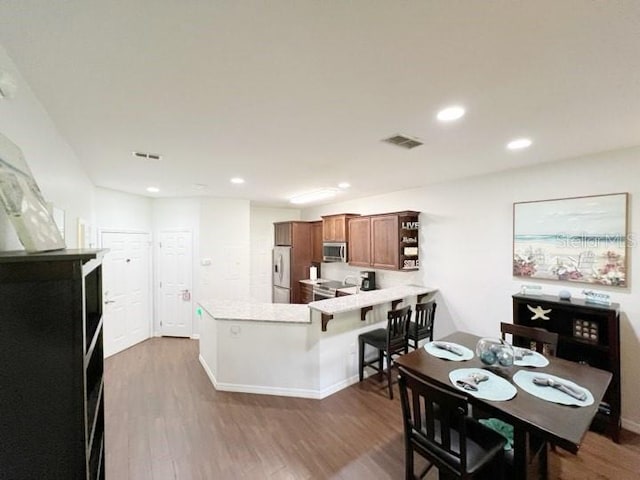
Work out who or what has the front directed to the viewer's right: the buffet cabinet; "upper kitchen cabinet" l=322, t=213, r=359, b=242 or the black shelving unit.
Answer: the black shelving unit

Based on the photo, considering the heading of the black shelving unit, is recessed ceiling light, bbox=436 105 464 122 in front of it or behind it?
in front

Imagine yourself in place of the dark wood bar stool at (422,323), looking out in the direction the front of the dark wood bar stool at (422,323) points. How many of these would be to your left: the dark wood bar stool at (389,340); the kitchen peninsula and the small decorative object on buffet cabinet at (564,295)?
2

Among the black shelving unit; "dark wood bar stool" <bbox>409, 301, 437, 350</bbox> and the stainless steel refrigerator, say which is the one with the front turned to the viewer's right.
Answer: the black shelving unit

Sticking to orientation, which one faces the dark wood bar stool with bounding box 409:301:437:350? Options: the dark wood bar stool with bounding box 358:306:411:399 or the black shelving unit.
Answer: the black shelving unit

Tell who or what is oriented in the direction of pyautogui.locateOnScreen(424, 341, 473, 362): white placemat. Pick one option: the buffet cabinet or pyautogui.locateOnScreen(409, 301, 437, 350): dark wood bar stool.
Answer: the buffet cabinet

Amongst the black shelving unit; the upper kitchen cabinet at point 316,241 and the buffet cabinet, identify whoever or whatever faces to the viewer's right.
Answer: the black shelving unit

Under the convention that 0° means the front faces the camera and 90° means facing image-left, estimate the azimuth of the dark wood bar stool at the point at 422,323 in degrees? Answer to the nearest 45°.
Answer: approximately 135°

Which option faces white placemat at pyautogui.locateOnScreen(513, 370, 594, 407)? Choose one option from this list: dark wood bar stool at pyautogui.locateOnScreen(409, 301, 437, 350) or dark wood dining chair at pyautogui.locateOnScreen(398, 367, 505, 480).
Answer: dark wood dining chair at pyautogui.locateOnScreen(398, 367, 505, 480)

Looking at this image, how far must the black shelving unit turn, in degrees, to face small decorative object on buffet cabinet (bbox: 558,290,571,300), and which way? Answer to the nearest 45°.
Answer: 0° — it already faces it

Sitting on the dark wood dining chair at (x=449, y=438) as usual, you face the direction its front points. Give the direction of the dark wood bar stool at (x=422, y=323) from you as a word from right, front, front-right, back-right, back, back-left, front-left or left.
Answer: front-left

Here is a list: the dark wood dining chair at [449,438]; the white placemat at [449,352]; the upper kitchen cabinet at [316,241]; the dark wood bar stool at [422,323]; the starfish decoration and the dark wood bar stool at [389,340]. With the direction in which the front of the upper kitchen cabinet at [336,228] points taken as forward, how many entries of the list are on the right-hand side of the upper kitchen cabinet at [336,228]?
1

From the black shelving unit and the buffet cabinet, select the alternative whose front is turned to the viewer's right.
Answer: the black shelving unit

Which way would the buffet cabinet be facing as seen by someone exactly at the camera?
facing the viewer and to the left of the viewer

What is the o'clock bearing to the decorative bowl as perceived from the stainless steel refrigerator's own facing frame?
The decorative bowl is roughly at 10 o'clock from the stainless steel refrigerator.

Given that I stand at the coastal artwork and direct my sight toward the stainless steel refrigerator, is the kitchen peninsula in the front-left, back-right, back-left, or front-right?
front-left
